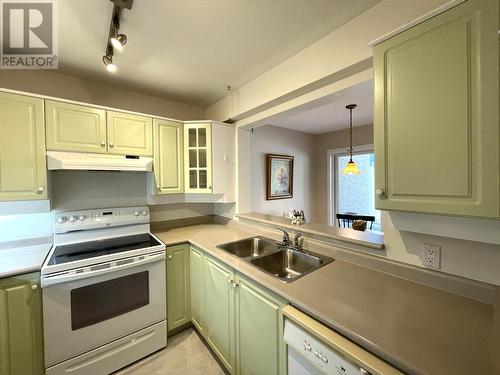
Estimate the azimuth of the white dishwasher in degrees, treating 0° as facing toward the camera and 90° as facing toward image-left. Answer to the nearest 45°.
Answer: approximately 45°

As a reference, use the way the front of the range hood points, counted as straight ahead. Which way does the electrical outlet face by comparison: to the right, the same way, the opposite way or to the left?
to the right

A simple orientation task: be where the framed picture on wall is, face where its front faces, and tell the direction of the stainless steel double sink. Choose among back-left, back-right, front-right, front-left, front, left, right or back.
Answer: front-right

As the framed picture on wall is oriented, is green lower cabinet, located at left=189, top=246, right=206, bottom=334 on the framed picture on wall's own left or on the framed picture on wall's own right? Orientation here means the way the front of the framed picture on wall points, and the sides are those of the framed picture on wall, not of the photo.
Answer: on the framed picture on wall's own right

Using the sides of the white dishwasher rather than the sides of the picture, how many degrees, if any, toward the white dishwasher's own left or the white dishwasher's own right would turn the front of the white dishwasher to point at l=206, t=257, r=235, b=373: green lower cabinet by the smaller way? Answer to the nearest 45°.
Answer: approximately 90° to the white dishwasher's own right

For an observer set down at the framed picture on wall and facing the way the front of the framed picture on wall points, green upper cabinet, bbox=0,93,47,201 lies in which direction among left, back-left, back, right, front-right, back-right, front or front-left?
right

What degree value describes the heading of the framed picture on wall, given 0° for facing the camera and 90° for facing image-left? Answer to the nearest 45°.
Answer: approximately 315°

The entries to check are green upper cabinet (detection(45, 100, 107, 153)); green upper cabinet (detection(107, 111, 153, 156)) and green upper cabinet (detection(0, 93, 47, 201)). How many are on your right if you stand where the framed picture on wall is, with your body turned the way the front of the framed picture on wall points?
3
